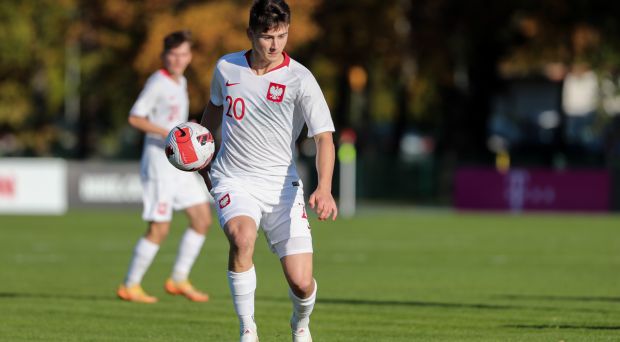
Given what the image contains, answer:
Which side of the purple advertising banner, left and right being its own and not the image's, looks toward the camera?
front

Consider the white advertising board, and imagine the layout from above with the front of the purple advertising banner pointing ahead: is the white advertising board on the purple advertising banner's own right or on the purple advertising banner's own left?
on the purple advertising banner's own right

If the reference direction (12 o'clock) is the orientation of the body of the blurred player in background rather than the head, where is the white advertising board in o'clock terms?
The white advertising board is roughly at 7 o'clock from the blurred player in background.

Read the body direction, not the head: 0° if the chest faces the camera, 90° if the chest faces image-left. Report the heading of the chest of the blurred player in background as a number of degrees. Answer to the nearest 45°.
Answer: approximately 315°

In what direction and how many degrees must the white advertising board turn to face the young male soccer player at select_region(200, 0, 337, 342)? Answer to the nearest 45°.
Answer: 0° — it already faces them

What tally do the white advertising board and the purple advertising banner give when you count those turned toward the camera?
2

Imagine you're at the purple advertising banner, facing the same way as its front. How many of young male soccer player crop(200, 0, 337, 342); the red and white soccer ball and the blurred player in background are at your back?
0

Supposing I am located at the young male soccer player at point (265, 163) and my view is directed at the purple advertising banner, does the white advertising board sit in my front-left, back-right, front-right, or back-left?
front-left

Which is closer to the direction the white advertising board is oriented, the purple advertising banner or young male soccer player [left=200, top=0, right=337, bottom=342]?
the young male soccer player

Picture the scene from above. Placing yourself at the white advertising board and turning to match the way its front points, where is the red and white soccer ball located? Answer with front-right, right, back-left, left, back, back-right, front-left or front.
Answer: front

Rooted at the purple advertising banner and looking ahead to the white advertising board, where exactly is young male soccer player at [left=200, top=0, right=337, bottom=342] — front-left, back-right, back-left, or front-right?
front-left

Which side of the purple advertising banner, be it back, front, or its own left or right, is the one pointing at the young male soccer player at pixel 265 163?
front

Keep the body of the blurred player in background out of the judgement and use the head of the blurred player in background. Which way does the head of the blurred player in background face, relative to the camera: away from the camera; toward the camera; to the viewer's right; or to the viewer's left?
toward the camera

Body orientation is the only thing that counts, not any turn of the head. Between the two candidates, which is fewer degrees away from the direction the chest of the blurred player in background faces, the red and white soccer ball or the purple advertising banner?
the red and white soccer ball

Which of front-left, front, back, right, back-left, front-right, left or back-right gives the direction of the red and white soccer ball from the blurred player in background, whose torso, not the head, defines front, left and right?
front-right

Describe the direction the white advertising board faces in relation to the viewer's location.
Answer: facing the viewer

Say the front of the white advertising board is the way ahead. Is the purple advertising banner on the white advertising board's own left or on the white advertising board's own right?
on the white advertising board's own left

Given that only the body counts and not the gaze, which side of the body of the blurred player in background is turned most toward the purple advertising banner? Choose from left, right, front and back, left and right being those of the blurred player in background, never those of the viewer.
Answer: left
